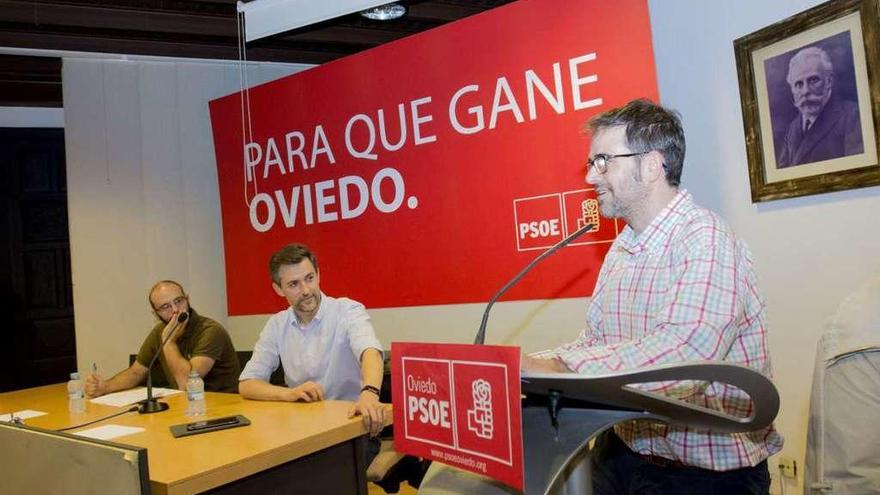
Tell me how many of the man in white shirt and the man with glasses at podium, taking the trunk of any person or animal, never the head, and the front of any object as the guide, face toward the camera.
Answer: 1

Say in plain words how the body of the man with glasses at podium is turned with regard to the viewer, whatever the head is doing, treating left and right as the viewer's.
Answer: facing to the left of the viewer

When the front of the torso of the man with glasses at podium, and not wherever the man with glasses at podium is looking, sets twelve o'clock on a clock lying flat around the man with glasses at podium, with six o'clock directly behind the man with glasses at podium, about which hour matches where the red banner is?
The red banner is roughly at 2 o'clock from the man with glasses at podium.

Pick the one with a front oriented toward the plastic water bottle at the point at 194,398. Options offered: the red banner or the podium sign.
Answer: the red banner

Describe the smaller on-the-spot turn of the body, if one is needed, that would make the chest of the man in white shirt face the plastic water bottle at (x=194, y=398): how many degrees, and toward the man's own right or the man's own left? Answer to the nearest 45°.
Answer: approximately 45° to the man's own right

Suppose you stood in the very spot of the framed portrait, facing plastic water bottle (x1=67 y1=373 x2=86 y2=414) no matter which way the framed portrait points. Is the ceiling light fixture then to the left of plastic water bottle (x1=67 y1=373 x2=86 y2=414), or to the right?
right
